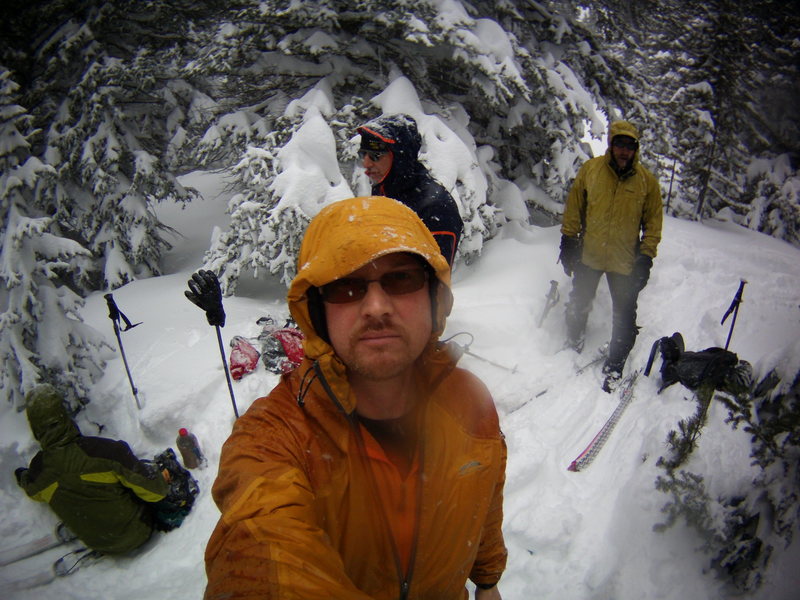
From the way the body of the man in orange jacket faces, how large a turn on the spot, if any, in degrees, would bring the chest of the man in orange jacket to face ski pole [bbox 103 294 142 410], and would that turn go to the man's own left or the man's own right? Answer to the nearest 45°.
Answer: approximately 135° to the man's own right

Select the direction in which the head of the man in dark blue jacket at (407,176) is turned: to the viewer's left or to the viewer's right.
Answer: to the viewer's left

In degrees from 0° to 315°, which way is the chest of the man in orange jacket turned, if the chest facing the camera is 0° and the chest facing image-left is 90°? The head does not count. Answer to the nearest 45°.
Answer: approximately 0°

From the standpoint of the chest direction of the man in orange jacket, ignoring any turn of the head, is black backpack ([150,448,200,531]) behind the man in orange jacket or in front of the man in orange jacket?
behind

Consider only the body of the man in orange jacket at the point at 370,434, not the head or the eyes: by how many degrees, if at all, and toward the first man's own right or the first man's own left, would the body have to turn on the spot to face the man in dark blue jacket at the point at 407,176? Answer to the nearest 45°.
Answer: approximately 180°

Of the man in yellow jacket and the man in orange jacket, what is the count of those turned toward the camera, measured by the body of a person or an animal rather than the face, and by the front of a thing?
2

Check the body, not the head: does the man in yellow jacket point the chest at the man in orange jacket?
yes
